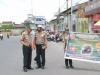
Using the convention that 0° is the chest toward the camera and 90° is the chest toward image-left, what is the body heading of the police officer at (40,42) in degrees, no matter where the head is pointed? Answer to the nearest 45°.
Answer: approximately 0°

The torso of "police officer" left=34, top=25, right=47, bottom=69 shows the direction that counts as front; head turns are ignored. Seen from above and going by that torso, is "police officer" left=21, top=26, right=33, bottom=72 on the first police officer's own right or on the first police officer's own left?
on the first police officer's own right
